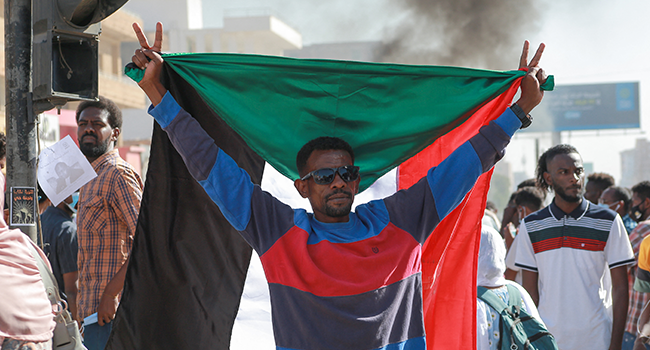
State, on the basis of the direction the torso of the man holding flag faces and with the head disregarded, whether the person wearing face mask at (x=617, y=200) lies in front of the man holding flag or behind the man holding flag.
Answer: behind

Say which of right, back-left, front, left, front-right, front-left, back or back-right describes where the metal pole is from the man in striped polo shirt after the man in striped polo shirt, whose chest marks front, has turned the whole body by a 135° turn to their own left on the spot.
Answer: back

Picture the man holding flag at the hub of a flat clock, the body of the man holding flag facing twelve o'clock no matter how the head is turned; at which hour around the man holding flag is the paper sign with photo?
The paper sign with photo is roughly at 4 o'clock from the man holding flag.

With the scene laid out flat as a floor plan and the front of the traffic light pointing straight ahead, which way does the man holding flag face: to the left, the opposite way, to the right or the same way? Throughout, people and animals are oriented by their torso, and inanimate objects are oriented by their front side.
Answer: to the right

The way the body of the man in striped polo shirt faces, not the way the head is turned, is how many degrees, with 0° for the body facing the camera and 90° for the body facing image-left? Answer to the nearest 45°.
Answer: approximately 0°

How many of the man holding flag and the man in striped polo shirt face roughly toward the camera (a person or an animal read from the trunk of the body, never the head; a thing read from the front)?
2

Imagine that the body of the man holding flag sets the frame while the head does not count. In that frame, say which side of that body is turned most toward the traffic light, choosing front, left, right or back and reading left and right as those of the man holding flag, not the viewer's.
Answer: right

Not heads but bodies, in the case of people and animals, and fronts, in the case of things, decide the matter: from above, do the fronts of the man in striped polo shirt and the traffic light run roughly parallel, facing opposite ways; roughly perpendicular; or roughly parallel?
roughly perpendicular

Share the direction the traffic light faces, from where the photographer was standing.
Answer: facing the viewer and to the right of the viewer

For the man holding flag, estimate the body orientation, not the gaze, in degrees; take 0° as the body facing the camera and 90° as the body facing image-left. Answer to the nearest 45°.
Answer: approximately 0°
